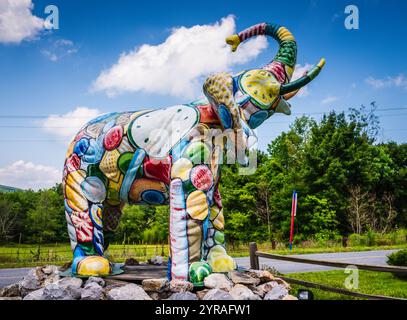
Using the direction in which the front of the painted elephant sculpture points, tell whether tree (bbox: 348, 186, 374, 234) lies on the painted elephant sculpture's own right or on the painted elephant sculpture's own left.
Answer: on the painted elephant sculpture's own left

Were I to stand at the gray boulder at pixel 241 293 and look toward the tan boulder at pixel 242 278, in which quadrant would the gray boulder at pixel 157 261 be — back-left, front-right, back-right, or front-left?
front-left

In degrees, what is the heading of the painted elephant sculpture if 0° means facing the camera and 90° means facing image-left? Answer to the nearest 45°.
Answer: approximately 270°

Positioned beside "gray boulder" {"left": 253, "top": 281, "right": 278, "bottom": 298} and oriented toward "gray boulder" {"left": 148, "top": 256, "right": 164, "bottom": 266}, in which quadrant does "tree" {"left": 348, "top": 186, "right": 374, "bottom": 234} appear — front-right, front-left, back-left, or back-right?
front-right

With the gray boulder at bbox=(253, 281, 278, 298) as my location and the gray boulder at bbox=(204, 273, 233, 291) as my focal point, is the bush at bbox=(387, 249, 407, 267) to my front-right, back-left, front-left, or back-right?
back-right
